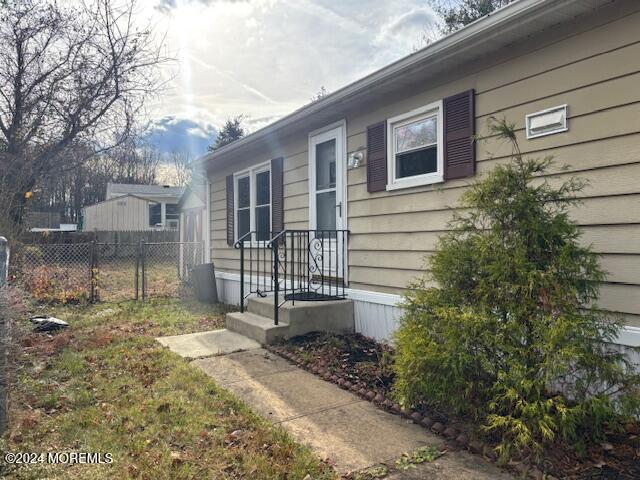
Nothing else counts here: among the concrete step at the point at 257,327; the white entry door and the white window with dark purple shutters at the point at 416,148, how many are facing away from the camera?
0

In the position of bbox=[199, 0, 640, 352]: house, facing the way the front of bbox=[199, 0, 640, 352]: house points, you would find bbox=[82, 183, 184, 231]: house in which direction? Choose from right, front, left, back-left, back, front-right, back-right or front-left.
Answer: right

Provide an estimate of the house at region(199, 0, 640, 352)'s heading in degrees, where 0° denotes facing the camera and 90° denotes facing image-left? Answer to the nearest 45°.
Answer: approximately 45°

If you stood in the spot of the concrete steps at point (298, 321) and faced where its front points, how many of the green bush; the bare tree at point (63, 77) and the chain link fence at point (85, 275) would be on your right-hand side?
2

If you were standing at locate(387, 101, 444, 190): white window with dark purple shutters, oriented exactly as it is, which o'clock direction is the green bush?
The green bush is roughly at 10 o'clock from the white window with dark purple shutters.

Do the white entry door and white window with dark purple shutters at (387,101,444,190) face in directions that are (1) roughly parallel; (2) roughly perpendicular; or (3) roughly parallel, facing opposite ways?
roughly parallel

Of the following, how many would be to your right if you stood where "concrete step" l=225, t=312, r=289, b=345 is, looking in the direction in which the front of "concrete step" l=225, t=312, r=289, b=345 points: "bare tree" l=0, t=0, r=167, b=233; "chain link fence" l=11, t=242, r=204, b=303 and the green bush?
2

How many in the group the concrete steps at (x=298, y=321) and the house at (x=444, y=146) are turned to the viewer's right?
0

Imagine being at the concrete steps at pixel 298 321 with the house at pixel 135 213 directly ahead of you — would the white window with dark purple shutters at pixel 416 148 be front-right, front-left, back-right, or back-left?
back-right

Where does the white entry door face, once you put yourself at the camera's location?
facing the viewer and to the left of the viewer

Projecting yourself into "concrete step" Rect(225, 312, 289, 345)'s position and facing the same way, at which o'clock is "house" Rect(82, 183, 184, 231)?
The house is roughly at 4 o'clock from the concrete step.

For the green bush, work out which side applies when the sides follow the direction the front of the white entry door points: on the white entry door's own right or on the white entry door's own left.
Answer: on the white entry door's own left

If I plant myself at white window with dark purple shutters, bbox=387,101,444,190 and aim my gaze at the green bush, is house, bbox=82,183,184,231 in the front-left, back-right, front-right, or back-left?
back-right
